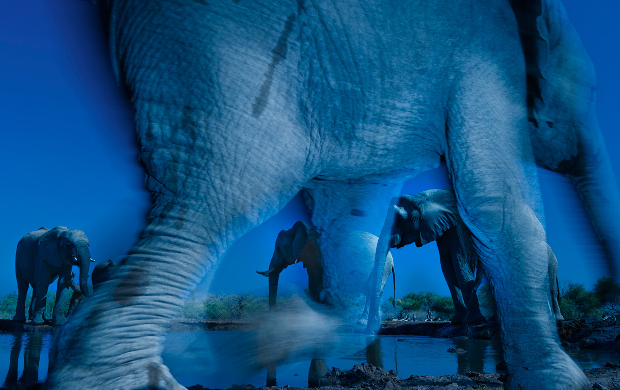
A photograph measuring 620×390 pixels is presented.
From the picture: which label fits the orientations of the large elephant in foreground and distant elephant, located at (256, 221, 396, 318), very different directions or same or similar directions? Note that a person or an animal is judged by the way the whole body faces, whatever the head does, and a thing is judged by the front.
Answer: very different directions

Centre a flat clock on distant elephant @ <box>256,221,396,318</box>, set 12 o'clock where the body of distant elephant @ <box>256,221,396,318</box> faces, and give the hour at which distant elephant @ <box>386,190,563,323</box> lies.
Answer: distant elephant @ <box>386,190,563,323</box> is roughly at 6 o'clock from distant elephant @ <box>256,221,396,318</box>.

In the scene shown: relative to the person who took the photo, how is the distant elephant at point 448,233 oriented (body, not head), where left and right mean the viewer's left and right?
facing to the left of the viewer

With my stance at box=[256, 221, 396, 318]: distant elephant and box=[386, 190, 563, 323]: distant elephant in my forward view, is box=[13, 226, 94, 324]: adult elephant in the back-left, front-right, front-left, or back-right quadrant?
back-right

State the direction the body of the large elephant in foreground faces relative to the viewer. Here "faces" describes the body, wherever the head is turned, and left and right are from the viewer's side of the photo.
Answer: facing to the right of the viewer

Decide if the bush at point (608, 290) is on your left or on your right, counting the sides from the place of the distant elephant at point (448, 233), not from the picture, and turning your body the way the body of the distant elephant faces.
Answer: on your left

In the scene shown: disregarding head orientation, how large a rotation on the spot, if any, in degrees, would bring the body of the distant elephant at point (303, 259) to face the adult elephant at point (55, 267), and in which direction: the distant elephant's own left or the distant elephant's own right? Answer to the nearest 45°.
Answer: approximately 45° to the distant elephant's own right

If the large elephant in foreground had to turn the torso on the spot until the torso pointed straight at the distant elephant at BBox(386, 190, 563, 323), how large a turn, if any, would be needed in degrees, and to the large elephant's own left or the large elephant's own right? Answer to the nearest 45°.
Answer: approximately 90° to the large elephant's own left

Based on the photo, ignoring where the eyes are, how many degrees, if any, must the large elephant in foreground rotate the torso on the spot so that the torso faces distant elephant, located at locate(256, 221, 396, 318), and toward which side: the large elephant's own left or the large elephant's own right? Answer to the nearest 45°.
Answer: approximately 90° to the large elephant's own left

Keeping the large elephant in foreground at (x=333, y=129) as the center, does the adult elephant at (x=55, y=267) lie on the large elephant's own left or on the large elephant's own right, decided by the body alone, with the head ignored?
on the large elephant's own left

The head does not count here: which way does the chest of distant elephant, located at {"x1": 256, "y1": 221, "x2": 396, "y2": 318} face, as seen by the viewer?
to the viewer's left

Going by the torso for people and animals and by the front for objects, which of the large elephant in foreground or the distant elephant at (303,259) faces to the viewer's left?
the distant elephant

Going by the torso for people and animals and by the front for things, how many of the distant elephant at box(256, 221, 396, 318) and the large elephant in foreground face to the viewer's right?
1
